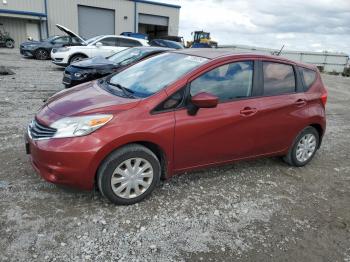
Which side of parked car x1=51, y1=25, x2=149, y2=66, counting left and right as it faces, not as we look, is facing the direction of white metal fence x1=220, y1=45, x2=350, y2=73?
back

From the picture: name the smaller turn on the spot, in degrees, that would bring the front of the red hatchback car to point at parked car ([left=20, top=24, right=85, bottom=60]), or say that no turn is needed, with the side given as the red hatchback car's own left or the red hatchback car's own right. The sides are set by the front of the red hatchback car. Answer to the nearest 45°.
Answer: approximately 90° to the red hatchback car's own right

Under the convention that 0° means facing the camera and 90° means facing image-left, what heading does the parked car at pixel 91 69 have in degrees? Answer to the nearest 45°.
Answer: approximately 45°

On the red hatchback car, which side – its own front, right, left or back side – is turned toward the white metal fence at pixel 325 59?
back
